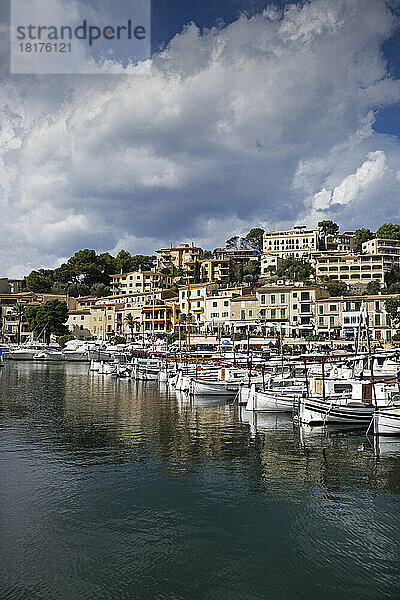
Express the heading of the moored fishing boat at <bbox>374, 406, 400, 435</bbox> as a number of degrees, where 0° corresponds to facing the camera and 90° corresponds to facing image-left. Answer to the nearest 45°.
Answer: approximately 90°
